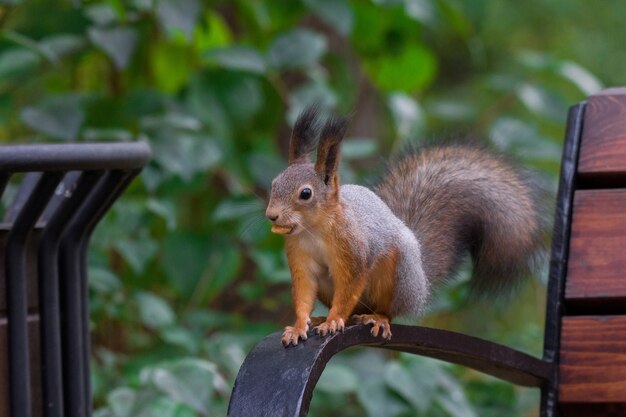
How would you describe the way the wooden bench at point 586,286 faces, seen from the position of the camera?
facing the viewer and to the left of the viewer

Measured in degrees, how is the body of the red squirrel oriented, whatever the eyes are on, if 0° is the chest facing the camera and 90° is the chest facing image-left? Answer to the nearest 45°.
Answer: approximately 45°

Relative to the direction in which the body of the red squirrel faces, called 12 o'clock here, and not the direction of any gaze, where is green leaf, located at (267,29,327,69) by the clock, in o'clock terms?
The green leaf is roughly at 4 o'clock from the red squirrel.

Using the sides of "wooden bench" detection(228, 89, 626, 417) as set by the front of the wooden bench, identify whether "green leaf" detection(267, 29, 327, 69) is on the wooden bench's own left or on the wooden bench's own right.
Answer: on the wooden bench's own right

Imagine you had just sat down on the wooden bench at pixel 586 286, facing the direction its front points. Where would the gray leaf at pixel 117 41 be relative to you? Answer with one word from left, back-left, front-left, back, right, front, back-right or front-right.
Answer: right

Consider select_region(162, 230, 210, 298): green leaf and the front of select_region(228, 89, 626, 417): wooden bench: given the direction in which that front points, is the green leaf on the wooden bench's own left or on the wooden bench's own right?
on the wooden bench's own right

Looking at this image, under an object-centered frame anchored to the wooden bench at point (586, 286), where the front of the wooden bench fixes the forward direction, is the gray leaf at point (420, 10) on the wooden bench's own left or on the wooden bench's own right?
on the wooden bench's own right

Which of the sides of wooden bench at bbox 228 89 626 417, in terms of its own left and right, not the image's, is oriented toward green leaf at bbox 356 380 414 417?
right
